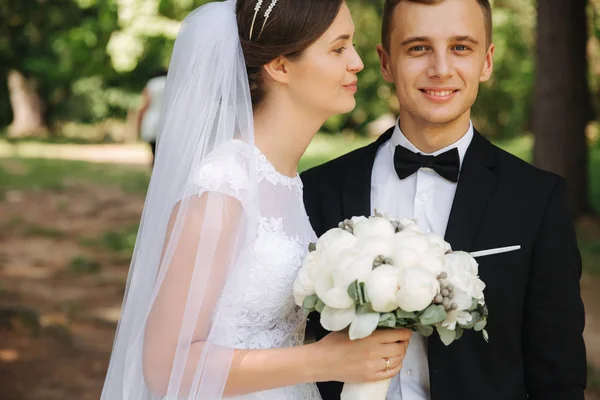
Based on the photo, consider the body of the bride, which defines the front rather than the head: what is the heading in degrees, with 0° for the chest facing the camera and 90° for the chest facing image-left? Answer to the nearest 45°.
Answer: approximately 270°

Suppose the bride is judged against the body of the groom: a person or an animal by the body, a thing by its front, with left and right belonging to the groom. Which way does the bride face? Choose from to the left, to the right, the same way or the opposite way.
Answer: to the left

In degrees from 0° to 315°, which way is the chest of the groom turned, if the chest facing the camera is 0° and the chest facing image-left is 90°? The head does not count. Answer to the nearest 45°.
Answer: approximately 0°

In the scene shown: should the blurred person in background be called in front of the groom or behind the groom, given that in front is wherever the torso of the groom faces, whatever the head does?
behind

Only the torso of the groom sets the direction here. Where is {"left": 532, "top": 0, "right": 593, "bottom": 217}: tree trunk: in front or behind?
behind

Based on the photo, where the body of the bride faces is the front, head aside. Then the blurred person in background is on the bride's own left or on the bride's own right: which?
on the bride's own left

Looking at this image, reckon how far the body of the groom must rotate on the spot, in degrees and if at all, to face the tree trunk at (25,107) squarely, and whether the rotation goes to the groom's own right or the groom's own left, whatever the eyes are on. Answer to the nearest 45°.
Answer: approximately 135° to the groom's own right

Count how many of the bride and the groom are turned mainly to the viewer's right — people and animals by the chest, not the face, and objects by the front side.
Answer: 1

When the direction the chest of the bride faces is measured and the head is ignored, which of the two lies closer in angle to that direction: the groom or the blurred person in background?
the groom

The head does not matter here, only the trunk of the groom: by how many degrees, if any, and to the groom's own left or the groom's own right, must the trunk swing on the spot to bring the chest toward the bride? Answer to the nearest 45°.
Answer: approximately 90° to the groom's own right

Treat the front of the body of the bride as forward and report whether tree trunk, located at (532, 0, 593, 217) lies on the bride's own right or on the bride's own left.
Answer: on the bride's own left

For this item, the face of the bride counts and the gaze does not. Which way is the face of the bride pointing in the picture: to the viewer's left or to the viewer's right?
to the viewer's right
